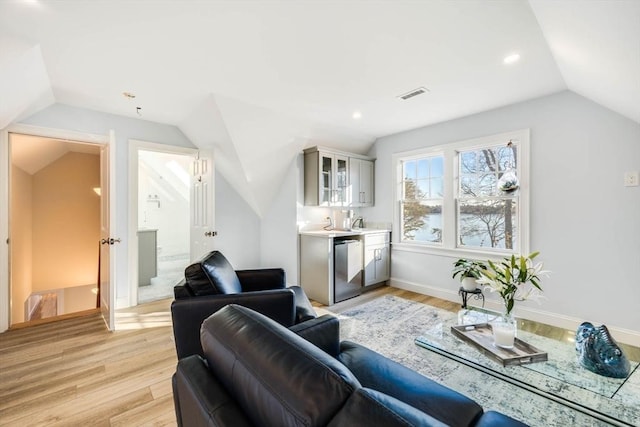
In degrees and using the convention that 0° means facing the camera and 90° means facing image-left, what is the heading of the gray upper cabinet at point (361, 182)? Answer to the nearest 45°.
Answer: approximately 315°

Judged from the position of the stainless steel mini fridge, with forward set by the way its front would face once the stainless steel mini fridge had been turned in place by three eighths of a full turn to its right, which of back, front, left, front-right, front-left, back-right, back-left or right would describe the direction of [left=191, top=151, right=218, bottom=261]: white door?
front

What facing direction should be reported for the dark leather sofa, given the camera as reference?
facing away from the viewer and to the right of the viewer

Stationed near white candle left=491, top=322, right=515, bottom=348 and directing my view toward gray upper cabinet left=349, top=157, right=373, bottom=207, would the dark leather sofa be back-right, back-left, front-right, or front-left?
back-left

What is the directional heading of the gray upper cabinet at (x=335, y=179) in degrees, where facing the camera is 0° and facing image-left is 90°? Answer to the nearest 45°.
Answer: approximately 315°
